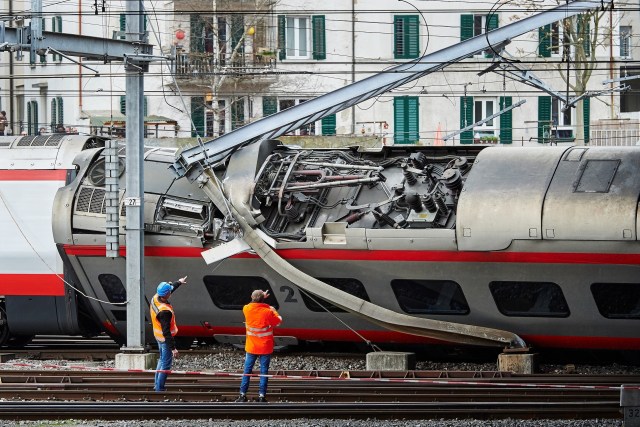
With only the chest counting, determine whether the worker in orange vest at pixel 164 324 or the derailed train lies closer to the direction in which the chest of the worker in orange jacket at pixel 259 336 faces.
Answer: the derailed train

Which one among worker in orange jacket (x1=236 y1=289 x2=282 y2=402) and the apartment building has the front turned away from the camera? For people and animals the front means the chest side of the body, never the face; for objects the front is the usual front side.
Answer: the worker in orange jacket

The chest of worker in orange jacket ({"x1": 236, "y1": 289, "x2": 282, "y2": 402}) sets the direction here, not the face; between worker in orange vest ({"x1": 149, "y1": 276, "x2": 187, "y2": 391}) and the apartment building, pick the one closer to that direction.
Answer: the apartment building

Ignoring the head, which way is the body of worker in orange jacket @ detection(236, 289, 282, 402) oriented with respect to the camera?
away from the camera

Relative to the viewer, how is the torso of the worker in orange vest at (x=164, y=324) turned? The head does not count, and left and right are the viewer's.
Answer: facing away from the viewer and to the right of the viewer

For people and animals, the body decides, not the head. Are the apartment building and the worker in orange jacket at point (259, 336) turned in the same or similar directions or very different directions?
very different directions

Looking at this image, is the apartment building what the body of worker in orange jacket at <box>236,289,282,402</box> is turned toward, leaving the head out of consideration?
yes

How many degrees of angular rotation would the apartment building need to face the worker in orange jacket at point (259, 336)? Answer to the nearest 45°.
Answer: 0° — it already faces them

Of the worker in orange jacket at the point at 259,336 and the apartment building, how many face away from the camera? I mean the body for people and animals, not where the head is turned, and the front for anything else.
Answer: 1

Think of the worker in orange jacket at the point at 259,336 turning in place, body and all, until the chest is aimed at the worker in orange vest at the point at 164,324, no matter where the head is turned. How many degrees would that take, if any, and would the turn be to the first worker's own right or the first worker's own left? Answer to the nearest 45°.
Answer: approximately 45° to the first worker's own left

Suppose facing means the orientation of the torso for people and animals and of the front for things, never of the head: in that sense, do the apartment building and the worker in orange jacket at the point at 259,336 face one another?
yes
